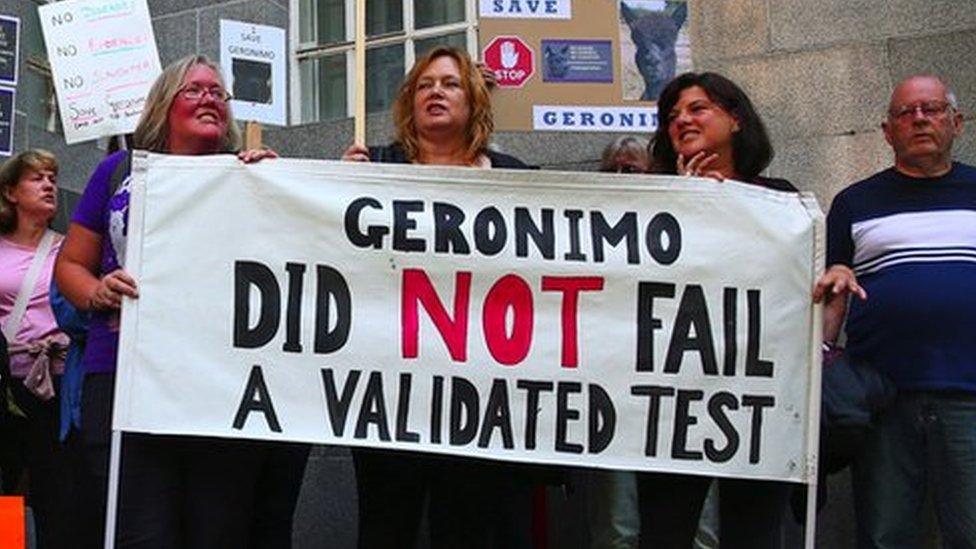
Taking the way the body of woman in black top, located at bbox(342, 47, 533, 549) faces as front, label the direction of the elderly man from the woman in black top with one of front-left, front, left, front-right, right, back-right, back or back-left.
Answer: left

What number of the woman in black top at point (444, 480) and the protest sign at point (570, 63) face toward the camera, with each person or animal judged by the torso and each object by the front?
2

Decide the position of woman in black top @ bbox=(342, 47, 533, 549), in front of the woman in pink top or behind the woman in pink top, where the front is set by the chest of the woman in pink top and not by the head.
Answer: in front

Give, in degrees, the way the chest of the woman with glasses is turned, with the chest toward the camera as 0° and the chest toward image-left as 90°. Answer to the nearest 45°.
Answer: approximately 0°

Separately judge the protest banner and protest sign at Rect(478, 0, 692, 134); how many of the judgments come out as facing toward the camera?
2

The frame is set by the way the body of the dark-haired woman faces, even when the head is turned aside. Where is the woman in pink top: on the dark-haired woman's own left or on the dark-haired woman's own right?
on the dark-haired woman's own right

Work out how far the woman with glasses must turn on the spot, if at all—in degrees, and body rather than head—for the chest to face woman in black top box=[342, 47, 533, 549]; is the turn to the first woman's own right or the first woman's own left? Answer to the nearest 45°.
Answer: approximately 90° to the first woman's own left
